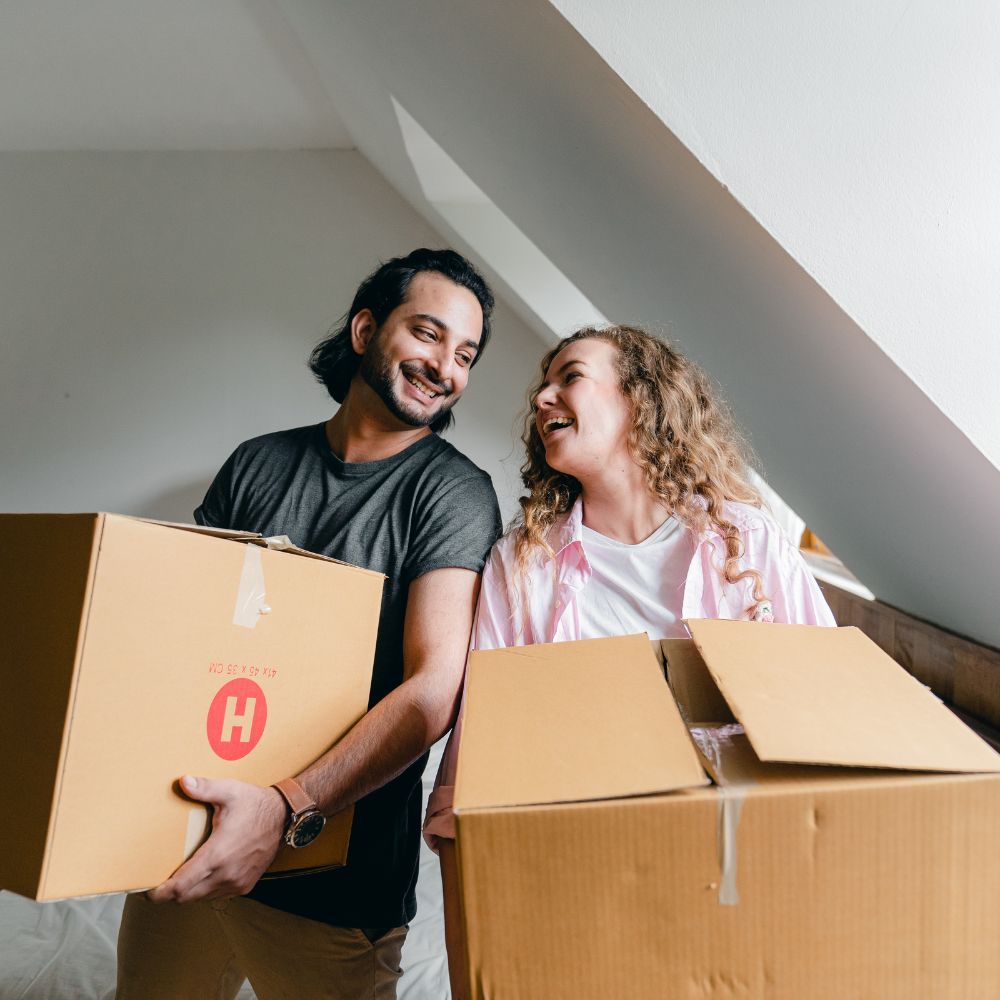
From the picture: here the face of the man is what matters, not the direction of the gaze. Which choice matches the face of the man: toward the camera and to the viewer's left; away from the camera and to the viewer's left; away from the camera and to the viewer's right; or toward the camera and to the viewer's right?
toward the camera and to the viewer's right

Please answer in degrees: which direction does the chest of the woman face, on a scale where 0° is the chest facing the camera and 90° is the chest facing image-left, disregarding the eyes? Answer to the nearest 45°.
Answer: approximately 0°

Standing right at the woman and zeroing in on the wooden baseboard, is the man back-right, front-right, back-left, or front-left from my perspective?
back-left
